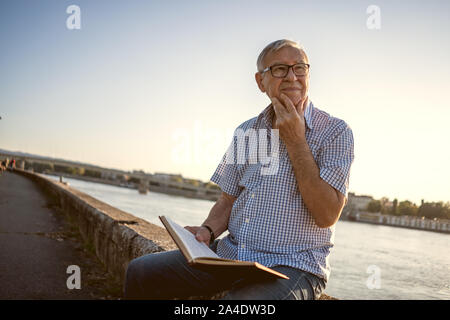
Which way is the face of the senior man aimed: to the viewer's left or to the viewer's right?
to the viewer's right

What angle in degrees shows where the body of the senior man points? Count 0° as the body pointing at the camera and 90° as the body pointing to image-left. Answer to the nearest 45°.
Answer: approximately 45°
